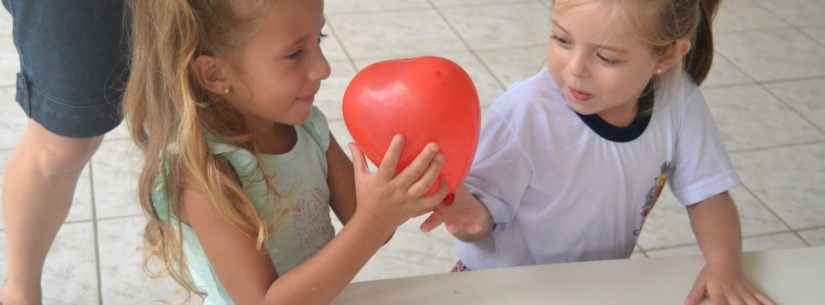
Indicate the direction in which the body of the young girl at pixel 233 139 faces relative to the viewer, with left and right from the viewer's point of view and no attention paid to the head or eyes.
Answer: facing the viewer and to the right of the viewer

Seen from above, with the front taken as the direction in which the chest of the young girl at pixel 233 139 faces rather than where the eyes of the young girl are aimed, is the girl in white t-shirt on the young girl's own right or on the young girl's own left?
on the young girl's own left

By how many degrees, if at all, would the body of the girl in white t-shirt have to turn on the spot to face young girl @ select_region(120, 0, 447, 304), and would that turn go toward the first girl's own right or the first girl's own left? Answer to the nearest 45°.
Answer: approximately 45° to the first girl's own right

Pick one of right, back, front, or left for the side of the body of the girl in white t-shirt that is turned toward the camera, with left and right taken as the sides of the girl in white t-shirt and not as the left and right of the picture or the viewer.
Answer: front

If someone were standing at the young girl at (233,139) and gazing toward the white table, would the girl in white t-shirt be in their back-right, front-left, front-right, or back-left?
front-left

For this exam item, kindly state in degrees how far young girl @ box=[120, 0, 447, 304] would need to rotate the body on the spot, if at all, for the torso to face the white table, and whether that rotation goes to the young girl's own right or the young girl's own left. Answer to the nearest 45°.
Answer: approximately 45° to the young girl's own left

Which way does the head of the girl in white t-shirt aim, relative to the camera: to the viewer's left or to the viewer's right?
to the viewer's left

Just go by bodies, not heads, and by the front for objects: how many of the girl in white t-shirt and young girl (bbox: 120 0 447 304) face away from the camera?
0

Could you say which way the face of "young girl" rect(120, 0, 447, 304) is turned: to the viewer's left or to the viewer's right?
to the viewer's right

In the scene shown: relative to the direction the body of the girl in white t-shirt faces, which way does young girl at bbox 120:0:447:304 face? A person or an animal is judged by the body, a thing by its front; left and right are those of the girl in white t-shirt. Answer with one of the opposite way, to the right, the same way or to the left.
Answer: to the left
